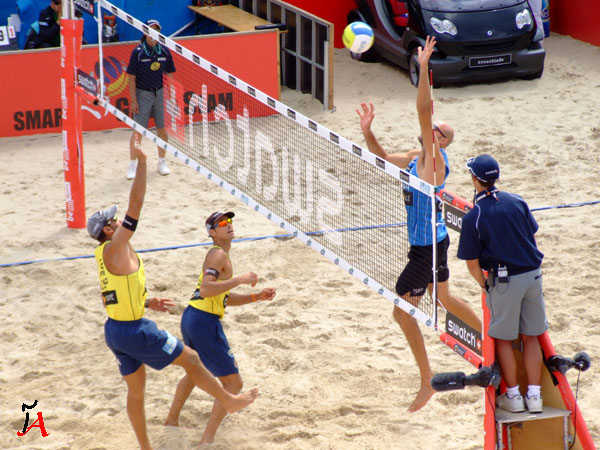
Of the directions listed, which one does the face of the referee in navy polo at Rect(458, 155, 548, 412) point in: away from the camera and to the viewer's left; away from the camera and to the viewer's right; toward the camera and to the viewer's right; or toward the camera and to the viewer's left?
away from the camera and to the viewer's left

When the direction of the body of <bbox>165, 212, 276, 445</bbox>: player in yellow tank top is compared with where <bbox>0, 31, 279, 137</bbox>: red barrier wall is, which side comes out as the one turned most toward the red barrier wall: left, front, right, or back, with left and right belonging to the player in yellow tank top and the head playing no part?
left

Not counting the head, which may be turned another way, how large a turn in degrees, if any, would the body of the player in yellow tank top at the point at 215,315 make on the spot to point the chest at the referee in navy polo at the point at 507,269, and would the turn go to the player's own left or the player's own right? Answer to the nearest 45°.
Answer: approximately 45° to the player's own right

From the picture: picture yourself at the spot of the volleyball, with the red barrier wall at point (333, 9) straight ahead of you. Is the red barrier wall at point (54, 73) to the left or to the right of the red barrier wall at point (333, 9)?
left

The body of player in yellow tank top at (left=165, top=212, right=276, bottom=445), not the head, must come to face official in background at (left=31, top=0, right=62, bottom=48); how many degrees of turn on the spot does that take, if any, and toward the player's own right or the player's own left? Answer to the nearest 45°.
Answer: approximately 90° to the player's own left

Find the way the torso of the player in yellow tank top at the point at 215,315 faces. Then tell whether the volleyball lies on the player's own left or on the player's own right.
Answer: on the player's own left

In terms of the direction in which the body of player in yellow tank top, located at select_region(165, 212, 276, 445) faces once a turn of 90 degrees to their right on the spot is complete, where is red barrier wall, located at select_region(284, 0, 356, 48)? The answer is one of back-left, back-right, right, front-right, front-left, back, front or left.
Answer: back

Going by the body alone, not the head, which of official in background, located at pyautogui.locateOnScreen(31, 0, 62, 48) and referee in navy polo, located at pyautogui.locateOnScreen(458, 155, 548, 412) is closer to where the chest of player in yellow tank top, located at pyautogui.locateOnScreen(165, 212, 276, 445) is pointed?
the referee in navy polo

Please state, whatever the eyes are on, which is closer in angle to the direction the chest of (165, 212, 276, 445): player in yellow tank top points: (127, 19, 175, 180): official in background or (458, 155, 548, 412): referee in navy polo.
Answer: the referee in navy polo

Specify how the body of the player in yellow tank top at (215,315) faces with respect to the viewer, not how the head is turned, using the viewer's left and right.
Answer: facing to the right of the viewer

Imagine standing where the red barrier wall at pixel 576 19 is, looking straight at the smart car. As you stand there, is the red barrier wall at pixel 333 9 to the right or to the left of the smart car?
right
